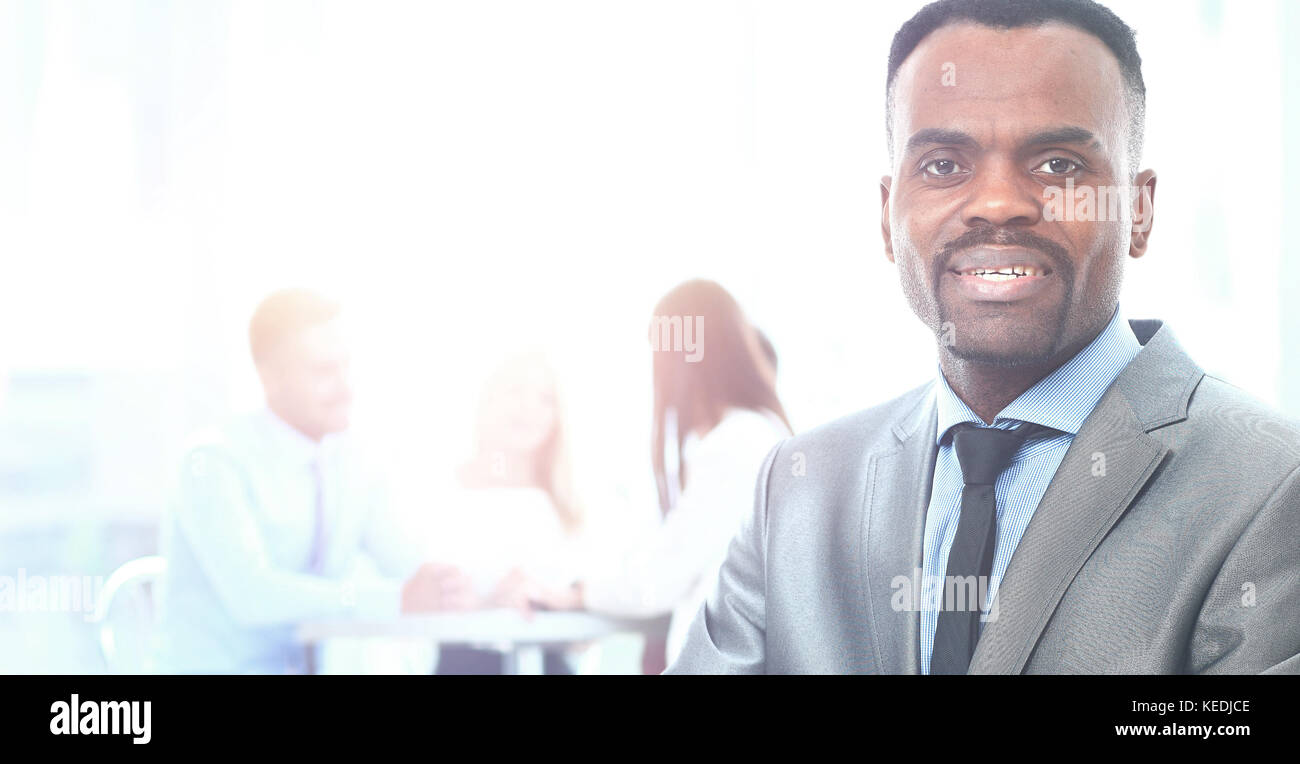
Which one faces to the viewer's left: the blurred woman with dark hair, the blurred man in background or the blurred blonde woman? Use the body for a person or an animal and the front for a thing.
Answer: the blurred woman with dark hair

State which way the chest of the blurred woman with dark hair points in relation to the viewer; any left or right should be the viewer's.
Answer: facing to the left of the viewer

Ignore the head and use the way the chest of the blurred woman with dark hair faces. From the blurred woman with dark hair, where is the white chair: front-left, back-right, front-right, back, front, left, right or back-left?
front

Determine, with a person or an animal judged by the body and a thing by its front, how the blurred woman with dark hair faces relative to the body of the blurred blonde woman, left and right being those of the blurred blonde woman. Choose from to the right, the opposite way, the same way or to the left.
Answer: to the right

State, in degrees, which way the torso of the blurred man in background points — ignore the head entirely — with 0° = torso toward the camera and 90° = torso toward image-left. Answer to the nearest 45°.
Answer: approximately 315°

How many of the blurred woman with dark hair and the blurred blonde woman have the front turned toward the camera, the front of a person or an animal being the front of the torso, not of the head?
1

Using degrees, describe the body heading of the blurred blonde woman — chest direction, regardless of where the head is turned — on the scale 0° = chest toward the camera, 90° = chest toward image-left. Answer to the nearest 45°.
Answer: approximately 0°

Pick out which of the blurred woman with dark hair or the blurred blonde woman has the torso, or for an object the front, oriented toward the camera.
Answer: the blurred blonde woman
